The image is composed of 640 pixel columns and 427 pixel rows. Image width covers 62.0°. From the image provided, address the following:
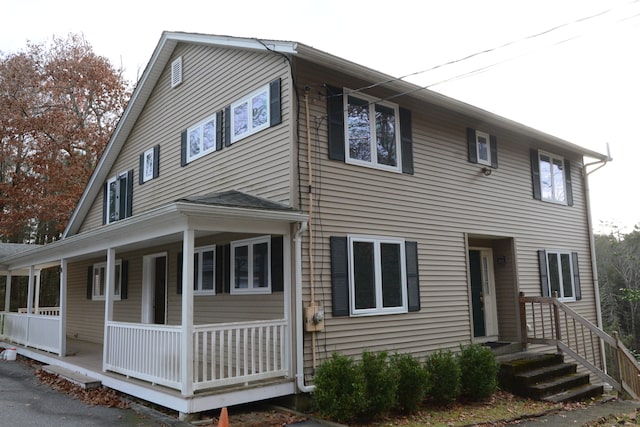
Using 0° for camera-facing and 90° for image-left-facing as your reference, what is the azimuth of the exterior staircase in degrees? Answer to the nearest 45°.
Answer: approximately 315°

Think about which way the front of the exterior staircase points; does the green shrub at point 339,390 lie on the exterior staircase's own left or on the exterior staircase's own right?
on the exterior staircase's own right

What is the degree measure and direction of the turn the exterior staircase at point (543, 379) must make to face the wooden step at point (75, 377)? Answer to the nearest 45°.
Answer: approximately 90° to its right

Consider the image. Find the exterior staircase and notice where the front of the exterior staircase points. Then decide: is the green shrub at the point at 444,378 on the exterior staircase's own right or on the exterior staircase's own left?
on the exterior staircase's own right

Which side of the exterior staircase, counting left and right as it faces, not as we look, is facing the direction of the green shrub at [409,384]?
right

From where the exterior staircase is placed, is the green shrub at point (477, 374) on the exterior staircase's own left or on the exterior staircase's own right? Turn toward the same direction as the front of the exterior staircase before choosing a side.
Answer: on the exterior staircase's own right
